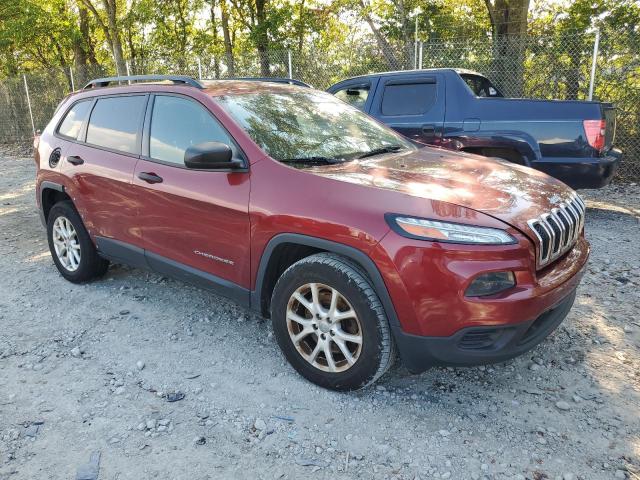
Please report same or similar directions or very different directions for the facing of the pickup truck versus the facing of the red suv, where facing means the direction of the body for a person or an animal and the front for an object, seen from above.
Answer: very different directions

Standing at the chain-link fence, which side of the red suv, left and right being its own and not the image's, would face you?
left

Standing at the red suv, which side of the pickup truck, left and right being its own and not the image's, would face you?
left

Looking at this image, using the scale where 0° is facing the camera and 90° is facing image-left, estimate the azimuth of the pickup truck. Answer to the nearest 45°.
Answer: approximately 90°

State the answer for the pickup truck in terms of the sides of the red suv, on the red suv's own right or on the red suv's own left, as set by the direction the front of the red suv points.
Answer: on the red suv's own left

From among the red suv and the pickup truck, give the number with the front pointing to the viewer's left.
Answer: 1

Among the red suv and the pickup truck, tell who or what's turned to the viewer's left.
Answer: the pickup truck
